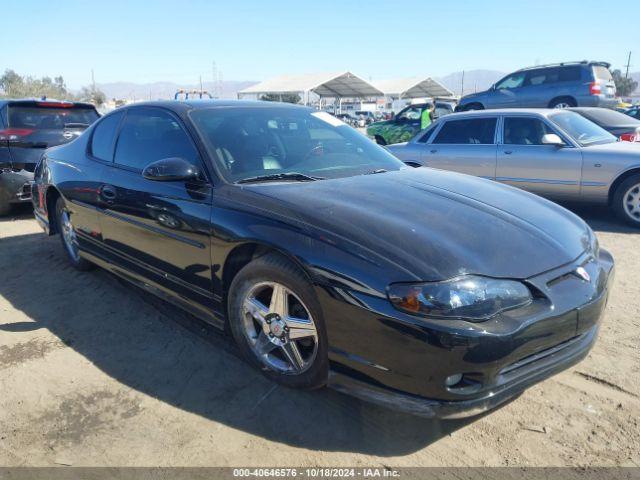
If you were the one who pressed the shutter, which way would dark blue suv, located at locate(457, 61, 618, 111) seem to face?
facing away from the viewer and to the left of the viewer

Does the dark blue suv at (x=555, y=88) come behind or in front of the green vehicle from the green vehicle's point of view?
behind

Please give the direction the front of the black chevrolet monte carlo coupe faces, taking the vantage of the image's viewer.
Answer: facing the viewer and to the right of the viewer

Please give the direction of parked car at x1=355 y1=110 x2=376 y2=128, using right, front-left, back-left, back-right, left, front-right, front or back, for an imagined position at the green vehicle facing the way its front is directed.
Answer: right

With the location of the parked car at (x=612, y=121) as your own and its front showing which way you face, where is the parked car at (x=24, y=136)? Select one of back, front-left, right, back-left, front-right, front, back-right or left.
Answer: left

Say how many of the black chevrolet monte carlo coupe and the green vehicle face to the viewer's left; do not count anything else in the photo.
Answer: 1

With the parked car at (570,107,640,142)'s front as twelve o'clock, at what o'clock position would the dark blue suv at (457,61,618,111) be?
The dark blue suv is roughly at 1 o'clock from the parked car.

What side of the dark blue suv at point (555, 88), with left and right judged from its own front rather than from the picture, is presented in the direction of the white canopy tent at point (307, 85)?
front

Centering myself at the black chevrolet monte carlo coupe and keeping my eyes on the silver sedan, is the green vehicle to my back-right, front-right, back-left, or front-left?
front-left

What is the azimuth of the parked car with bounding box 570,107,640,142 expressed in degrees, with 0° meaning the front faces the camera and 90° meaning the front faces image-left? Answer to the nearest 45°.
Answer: approximately 135°

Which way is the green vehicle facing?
to the viewer's left

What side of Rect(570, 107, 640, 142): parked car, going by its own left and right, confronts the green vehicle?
front

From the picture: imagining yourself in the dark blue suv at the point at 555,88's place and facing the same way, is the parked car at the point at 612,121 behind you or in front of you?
behind
